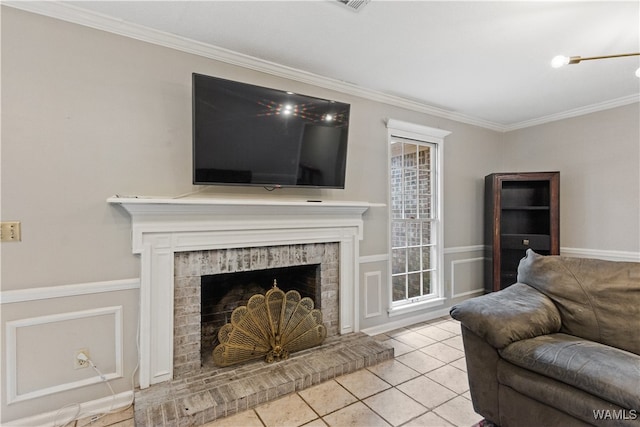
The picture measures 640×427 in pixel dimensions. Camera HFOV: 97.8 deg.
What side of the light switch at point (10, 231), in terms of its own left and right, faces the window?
left

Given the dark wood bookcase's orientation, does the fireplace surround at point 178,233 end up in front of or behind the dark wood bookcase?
in front

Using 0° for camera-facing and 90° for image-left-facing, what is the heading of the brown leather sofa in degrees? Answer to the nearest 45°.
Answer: approximately 45°

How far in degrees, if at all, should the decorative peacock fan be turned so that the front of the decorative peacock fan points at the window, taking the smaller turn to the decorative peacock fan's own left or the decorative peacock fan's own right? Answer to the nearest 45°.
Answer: approximately 90° to the decorative peacock fan's own left

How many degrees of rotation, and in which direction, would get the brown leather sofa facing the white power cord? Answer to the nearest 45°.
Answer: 0° — it already faces it

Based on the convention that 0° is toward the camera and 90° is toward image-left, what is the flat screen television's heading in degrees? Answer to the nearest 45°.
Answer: approximately 315°

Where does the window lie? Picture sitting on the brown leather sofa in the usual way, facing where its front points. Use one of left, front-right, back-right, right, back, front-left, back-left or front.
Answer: right

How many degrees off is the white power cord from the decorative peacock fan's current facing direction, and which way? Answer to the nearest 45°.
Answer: approximately 135° to its right

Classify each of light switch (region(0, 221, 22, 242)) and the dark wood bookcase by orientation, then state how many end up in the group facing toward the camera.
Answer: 2

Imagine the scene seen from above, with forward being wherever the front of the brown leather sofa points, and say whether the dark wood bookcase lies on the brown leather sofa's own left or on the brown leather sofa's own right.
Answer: on the brown leather sofa's own right
